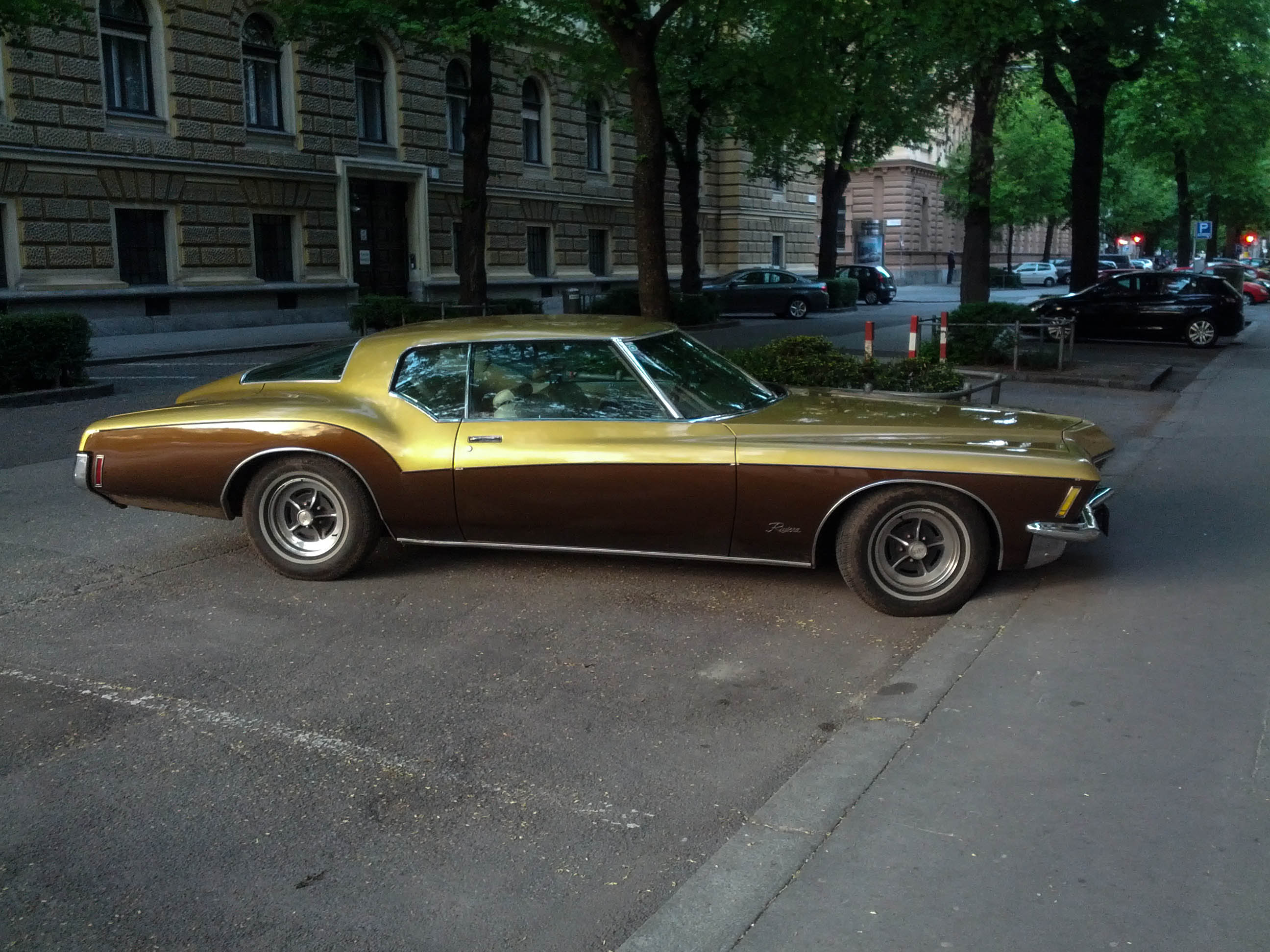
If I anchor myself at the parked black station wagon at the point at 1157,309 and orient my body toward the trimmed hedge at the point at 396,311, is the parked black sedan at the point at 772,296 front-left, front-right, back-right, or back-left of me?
front-right

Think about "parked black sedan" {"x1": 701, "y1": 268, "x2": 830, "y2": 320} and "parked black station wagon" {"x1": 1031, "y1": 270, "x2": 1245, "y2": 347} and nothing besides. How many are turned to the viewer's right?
0

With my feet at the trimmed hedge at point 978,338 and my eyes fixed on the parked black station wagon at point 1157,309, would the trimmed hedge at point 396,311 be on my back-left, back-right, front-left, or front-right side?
back-left

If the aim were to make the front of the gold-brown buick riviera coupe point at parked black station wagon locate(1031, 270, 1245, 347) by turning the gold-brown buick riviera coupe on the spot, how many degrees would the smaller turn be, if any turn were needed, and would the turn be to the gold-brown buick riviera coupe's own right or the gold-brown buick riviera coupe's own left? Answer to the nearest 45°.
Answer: approximately 45° to the gold-brown buick riviera coupe's own left

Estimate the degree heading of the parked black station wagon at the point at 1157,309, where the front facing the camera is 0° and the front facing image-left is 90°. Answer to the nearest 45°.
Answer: approximately 90°

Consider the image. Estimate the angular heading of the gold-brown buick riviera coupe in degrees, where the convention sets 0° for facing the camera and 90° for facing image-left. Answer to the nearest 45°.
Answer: approximately 270°

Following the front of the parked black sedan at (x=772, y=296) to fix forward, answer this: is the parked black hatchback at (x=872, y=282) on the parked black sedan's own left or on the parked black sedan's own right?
on the parked black sedan's own right

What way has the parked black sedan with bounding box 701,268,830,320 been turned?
to the viewer's left

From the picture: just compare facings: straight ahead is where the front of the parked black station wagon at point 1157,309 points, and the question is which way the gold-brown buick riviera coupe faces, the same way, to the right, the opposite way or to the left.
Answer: the opposite way

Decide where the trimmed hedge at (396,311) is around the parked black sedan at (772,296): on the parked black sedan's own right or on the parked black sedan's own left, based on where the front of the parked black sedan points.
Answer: on the parked black sedan's own left

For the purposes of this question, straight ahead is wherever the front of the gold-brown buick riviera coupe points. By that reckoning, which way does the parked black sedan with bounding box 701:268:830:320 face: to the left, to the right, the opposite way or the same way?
the opposite way

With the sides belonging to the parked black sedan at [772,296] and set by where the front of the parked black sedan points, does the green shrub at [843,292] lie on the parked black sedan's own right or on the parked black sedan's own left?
on the parked black sedan's own right

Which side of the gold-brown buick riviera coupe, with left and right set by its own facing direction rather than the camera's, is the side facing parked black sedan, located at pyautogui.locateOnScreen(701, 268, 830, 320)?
left
